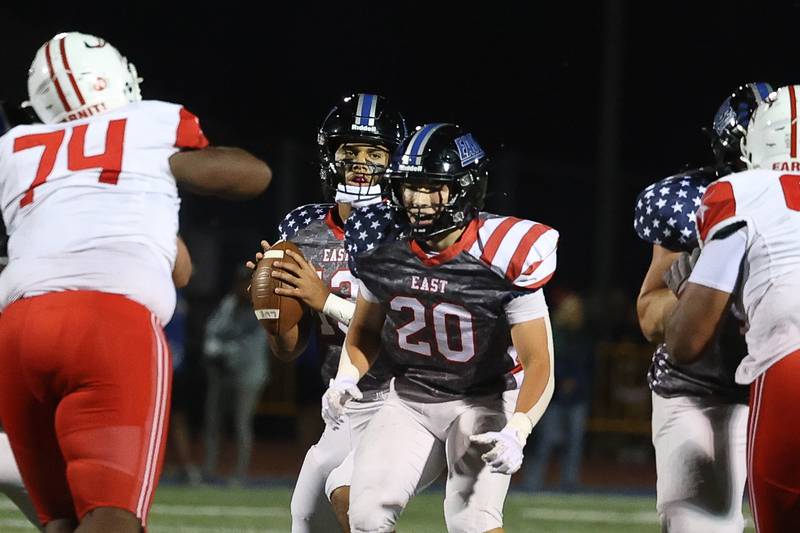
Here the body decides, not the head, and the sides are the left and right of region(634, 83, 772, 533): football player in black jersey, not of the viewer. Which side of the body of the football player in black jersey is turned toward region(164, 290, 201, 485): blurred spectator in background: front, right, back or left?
back

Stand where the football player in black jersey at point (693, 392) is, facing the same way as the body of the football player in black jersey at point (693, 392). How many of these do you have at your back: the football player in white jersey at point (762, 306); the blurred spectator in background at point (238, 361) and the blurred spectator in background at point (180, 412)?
2

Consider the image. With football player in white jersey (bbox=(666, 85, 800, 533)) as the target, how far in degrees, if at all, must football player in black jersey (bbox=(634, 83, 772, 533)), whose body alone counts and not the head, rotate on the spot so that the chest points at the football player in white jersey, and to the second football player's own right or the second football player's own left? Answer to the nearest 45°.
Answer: approximately 45° to the second football player's own right

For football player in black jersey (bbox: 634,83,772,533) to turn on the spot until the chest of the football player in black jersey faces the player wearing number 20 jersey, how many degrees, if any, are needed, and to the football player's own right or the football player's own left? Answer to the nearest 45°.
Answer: approximately 135° to the football player's own right

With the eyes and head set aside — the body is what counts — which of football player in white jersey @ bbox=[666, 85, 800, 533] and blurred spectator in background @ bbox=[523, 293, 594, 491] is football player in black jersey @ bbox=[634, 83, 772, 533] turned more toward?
the football player in white jersey

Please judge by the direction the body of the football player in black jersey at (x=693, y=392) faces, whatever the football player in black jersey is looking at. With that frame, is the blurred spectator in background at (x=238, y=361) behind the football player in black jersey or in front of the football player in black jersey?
behind

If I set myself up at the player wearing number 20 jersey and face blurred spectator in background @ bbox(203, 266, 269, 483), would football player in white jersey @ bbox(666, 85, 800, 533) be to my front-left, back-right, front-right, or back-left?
back-right

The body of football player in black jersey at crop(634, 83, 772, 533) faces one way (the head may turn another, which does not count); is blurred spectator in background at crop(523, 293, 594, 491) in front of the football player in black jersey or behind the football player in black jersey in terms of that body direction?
behind

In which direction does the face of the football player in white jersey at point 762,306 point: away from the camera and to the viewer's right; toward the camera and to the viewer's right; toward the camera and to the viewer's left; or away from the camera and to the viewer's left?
away from the camera and to the viewer's left

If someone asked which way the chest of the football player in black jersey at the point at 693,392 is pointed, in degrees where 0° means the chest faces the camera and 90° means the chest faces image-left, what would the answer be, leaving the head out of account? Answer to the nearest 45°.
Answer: approximately 315°
